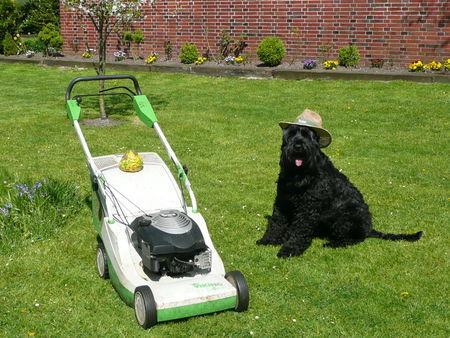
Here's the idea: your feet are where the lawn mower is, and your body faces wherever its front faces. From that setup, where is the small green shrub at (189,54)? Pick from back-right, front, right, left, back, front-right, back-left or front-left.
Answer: back-left

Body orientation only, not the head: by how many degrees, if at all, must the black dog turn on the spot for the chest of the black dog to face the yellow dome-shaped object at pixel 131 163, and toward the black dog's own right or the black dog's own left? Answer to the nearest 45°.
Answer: approximately 45° to the black dog's own right

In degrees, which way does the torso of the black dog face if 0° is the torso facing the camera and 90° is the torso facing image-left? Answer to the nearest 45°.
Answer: approximately 45°

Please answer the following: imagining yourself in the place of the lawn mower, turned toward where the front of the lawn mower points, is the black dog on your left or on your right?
on your left

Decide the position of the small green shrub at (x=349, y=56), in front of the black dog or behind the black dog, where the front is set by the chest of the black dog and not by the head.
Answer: behind

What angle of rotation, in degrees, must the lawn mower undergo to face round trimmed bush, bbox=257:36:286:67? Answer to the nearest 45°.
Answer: approximately 135° to its left

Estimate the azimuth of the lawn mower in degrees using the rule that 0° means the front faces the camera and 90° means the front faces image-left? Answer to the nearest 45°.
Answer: approximately 315°

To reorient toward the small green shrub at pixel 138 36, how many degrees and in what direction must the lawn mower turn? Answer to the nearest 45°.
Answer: approximately 135° to its left
